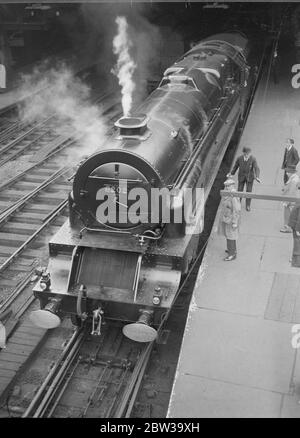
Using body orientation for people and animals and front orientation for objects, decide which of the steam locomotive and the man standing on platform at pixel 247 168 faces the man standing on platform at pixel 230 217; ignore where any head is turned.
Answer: the man standing on platform at pixel 247 168

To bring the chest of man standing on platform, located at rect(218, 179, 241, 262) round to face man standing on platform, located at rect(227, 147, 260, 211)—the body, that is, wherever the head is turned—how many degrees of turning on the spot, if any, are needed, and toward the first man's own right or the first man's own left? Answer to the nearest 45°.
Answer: approximately 135° to the first man's own right

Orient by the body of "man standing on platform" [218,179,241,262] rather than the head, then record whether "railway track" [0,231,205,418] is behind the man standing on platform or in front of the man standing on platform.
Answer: in front

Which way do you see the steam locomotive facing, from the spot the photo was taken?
facing the viewer and to the left of the viewer

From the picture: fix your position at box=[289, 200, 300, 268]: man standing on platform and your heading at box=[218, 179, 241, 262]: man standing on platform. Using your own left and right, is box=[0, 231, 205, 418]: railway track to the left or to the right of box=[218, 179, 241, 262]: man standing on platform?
left

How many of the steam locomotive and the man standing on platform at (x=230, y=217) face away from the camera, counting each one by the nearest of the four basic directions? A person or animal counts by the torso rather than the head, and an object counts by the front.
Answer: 0

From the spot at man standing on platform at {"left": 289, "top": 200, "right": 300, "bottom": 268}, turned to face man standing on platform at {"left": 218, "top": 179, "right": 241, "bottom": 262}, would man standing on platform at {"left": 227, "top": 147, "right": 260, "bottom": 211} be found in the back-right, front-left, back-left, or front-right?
front-right

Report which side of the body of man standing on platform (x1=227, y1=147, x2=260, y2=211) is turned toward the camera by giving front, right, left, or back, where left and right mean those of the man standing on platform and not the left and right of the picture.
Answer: front
